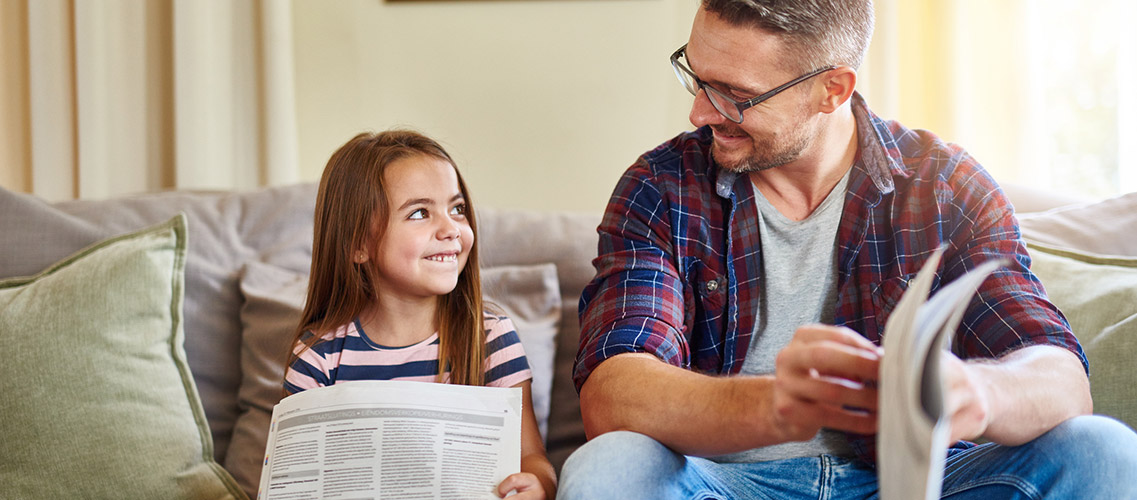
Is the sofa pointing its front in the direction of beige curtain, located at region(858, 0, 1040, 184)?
no

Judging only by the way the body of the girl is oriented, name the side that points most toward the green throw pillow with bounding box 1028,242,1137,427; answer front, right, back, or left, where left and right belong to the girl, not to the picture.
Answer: left

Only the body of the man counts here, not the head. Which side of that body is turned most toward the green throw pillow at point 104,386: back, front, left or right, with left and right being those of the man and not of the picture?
right

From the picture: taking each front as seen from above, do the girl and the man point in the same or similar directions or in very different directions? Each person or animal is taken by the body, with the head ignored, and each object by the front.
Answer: same or similar directions

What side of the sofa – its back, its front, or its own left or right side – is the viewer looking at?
front

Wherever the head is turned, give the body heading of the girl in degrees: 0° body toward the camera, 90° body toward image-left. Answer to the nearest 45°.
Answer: approximately 0°

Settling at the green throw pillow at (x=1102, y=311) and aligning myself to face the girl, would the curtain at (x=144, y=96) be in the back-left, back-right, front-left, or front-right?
front-right

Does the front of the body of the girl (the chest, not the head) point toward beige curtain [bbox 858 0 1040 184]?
no

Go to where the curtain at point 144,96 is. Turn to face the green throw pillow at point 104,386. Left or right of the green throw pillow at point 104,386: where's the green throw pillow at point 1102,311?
left

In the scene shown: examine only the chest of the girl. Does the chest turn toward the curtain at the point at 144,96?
no

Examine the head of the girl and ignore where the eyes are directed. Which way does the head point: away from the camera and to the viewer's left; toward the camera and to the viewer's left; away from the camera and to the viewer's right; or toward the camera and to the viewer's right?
toward the camera and to the viewer's right

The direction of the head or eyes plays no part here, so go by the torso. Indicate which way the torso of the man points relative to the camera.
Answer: toward the camera

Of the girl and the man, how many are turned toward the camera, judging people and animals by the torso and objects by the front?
2
